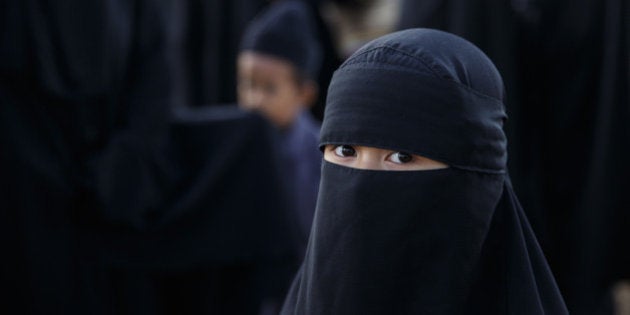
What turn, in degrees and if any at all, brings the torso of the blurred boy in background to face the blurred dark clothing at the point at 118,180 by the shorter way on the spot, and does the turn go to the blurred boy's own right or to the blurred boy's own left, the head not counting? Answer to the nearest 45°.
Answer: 0° — they already face it

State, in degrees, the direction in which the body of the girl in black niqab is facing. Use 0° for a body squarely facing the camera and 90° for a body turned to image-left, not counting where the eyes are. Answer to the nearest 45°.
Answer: approximately 45°

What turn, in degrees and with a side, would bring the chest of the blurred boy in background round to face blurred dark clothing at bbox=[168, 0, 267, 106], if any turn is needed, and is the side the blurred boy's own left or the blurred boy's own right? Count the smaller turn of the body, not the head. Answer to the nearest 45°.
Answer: approximately 90° to the blurred boy's own right

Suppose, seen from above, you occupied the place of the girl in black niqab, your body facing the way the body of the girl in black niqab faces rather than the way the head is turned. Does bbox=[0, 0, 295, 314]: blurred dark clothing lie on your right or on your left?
on your right

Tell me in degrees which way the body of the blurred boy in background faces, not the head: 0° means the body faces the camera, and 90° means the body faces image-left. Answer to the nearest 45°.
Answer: approximately 45°
